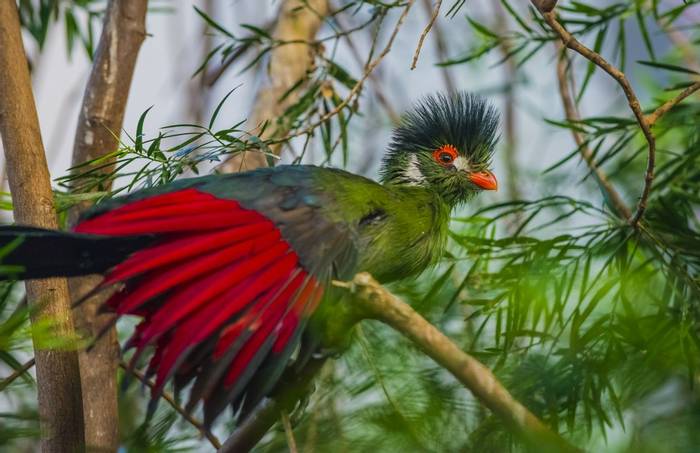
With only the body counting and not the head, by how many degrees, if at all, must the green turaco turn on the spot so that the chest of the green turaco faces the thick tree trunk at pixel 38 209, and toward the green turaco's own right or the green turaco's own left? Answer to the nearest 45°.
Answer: approximately 180°

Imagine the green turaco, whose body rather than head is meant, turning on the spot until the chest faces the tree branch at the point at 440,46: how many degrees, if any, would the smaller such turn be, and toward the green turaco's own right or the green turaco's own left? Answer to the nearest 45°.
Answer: approximately 90° to the green turaco's own left

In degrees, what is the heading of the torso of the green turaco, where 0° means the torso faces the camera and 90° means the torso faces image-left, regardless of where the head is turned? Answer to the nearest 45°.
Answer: approximately 270°

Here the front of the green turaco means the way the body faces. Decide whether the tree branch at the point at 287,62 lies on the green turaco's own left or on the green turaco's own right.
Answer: on the green turaco's own left

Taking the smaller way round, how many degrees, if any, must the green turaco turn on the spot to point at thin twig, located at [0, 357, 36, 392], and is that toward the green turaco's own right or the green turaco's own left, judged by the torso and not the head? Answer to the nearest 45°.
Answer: approximately 135° to the green turaco's own left
